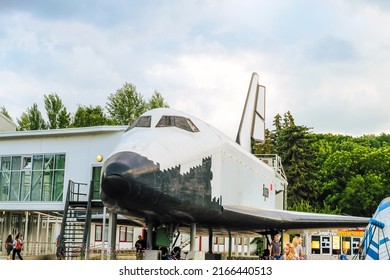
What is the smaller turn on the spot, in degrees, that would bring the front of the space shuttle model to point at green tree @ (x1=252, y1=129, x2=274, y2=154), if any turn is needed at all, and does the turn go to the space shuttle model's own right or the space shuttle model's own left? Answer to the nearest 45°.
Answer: approximately 135° to the space shuttle model's own right

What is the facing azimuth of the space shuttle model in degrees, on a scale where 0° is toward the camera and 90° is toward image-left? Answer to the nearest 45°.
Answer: approximately 45°

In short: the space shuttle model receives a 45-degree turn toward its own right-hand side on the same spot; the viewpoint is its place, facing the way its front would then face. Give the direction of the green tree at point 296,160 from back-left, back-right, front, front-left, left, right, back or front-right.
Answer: right

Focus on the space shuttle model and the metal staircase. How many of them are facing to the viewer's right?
0
